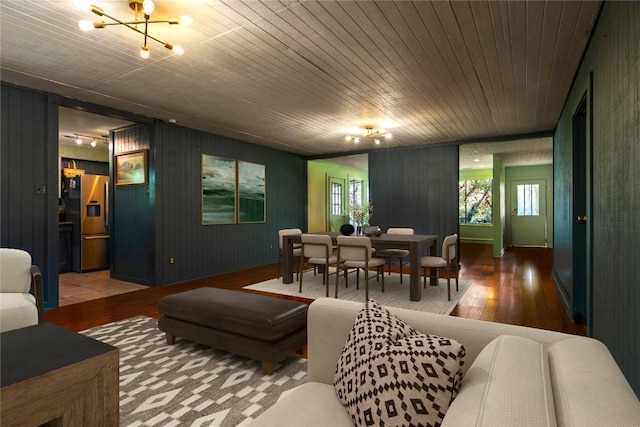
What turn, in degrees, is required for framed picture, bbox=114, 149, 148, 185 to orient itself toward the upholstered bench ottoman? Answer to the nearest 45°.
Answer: approximately 45° to its left

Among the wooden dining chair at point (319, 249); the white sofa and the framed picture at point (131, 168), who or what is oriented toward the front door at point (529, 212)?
the wooden dining chair

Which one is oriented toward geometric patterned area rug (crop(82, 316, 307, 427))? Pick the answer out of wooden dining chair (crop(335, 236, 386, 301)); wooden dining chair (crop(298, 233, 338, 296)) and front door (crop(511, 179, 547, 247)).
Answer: the front door

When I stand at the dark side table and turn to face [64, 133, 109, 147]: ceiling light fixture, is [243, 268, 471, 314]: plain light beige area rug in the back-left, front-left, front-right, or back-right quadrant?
front-right

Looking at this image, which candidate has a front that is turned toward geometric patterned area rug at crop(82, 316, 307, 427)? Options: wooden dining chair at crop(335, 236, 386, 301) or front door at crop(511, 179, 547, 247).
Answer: the front door

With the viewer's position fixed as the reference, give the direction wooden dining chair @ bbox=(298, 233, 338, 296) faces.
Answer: facing away from the viewer and to the right of the viewer

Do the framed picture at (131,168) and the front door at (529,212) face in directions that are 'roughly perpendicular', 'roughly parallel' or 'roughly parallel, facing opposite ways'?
roughly parallel

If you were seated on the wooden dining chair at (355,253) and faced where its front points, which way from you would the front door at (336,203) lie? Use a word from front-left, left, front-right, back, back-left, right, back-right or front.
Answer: front-left

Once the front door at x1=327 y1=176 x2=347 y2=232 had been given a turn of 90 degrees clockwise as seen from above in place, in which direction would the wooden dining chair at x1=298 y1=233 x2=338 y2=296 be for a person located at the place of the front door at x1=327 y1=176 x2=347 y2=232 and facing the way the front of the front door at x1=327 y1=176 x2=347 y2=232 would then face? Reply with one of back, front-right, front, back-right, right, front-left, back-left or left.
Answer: front-left

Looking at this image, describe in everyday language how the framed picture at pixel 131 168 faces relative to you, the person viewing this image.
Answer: facing the viewer and to the left of the viewer

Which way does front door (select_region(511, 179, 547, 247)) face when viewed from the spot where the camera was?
facing the viewer

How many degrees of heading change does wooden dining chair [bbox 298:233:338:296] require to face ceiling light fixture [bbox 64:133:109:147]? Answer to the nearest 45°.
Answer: approximately 90° to its left

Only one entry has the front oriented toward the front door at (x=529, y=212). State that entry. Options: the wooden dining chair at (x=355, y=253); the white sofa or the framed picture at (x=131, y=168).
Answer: the wooden dining chair

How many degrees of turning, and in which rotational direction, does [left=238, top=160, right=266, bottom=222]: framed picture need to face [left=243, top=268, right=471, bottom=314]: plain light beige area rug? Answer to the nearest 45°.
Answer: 0° — it already faces it

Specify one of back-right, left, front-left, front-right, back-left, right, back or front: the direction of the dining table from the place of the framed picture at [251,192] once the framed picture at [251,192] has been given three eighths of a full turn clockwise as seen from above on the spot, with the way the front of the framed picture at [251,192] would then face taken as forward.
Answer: back-left

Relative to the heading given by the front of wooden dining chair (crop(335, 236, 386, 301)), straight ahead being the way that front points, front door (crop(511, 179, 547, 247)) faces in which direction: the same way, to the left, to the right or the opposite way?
the opposite way

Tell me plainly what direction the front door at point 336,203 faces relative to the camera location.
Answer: facing the viewer and to the right of the viewer

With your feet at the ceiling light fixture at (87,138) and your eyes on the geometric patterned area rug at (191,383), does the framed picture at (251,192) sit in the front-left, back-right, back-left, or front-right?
front-left
